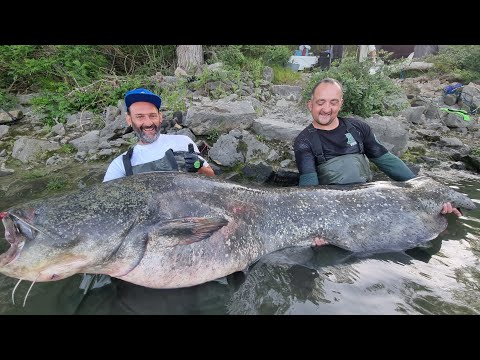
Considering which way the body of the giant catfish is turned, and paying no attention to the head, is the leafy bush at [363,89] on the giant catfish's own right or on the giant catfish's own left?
on the giant catfish's own right

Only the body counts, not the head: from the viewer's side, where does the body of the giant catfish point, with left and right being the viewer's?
facing to the left of the viewer

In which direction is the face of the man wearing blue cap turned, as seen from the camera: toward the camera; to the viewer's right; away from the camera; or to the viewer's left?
toward the camera

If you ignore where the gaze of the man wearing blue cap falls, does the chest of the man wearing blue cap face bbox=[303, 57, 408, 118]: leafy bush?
no

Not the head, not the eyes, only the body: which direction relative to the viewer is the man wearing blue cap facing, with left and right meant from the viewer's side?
facing the viewer

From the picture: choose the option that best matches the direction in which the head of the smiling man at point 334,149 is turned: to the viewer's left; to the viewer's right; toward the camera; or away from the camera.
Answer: toward the camera

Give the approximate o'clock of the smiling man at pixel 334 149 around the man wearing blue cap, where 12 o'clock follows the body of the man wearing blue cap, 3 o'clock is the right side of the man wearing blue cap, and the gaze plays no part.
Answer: The smiling man is roughly at 9 o'clock from the man wearing blue cap.
